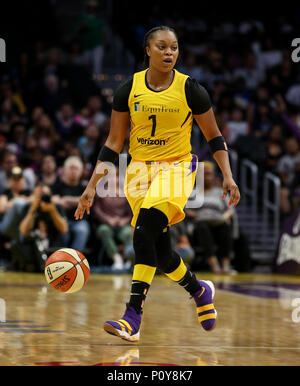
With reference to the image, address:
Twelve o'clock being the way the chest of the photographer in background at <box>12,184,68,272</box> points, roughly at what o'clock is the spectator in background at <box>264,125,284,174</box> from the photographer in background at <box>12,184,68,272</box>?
the spectator in background at <box>264,125,284,174</box> is roughly at 8 o'clock from the photographer in background at <box>12,184,68,272</box>.

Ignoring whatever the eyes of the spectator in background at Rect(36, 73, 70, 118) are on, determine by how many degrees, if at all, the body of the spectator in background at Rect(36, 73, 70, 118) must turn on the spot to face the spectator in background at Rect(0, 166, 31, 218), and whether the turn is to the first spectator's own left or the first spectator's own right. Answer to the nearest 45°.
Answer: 0° — they already face them

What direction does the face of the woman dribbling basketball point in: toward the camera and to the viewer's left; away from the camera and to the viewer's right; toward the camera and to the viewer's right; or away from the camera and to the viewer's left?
toward the camera and to the viewer's right

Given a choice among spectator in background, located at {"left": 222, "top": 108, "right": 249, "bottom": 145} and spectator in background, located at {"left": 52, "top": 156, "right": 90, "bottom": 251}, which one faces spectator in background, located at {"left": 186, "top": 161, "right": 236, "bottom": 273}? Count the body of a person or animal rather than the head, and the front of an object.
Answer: spectator in background, located at {"left": 222, "top": 108, "right": 249, "bottom": 145}

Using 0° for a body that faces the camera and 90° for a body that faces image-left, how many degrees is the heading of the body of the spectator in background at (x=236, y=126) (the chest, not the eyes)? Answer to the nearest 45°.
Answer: approximately 0°

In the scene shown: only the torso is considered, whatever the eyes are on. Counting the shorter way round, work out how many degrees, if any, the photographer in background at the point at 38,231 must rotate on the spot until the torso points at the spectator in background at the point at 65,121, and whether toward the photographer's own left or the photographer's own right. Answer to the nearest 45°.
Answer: approximately 180°

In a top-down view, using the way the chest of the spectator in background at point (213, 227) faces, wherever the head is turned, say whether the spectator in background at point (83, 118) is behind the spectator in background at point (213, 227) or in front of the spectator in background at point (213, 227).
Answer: behind

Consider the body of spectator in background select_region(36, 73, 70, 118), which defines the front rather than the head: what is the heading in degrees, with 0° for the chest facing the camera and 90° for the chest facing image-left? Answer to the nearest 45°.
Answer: approximately 0°

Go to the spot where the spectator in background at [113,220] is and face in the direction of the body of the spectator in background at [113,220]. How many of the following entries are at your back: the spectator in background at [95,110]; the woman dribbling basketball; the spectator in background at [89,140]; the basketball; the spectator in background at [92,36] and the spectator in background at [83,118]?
4

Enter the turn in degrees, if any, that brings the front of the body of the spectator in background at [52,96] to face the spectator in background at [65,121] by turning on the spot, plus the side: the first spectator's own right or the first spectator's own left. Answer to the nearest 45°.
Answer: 0° — they already face them
